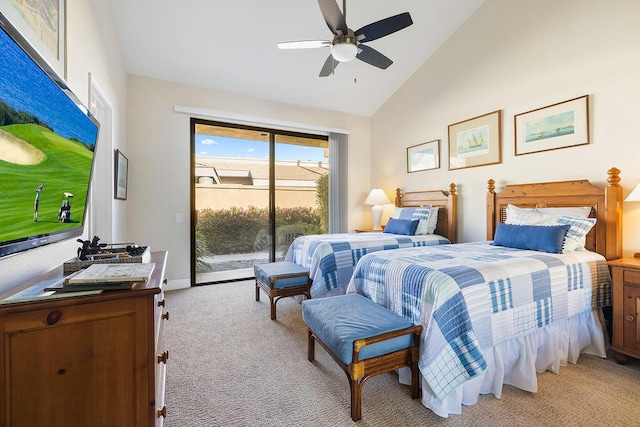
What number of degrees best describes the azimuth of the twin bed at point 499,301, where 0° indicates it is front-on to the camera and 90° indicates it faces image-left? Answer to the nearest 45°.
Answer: approximately 45°

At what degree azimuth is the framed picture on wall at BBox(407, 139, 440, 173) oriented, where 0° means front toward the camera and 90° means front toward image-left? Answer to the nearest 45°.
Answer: approximately 45°

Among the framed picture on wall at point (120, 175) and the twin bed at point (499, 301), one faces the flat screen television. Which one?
the twin bed

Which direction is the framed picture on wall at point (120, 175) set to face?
to the viewer's right

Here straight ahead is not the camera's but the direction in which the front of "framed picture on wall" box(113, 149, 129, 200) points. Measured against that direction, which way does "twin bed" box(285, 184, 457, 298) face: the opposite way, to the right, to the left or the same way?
the opposite way

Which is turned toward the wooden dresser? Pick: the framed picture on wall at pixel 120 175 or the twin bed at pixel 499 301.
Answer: the twin bed

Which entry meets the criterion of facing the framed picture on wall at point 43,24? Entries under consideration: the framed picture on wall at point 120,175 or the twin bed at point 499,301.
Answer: the twin bed

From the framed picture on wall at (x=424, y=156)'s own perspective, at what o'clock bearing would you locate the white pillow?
The white pillow is roughly at 9 o'clock from the framed picture on wall.

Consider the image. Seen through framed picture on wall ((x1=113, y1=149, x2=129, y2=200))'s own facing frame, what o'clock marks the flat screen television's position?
The flat screen television is roughly at 3 o'clock from the framed picture on wall.

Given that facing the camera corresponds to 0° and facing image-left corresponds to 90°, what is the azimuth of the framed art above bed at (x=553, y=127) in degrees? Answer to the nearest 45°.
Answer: approximately 45°
